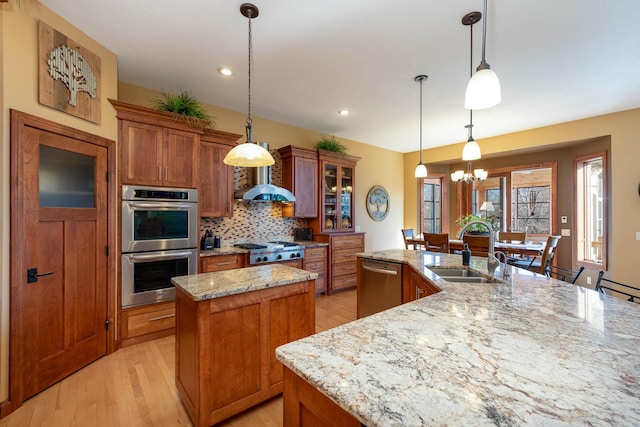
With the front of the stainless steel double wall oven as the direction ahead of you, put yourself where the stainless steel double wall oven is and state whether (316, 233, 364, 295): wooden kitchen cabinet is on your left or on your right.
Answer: on your left

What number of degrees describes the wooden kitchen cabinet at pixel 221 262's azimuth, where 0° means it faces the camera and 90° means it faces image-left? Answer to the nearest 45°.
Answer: approximately 0°

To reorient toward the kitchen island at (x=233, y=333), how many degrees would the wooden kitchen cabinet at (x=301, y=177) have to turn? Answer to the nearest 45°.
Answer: approximately 45° to its right

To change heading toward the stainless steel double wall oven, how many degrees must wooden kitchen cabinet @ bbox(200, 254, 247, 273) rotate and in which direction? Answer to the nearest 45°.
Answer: approximately 45° to its right

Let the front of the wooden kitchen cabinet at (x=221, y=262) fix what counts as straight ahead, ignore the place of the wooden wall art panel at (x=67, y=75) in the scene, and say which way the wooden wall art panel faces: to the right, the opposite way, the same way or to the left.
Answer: to the left

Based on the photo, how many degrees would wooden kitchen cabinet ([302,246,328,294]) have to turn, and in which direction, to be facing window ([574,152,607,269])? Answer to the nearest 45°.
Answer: approximately 45° to its left

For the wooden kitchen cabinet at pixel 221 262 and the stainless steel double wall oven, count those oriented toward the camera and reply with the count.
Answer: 2

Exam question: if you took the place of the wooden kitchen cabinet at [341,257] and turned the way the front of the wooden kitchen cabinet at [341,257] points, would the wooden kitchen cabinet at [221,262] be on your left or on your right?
on your right

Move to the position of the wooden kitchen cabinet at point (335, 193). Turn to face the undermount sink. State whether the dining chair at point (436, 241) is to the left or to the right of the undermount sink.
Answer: left

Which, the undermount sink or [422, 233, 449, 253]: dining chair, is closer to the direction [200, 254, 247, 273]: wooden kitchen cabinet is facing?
the undermount sink

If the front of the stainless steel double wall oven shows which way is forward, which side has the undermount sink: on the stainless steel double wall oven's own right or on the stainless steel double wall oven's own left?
on the stainless steel double wall oven's own left
